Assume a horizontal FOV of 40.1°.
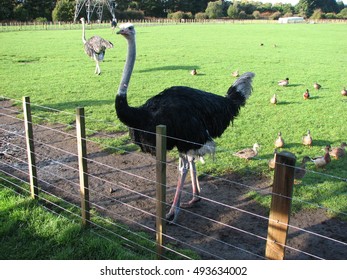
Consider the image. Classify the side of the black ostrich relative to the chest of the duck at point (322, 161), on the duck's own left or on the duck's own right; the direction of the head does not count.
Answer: on the duck's own right

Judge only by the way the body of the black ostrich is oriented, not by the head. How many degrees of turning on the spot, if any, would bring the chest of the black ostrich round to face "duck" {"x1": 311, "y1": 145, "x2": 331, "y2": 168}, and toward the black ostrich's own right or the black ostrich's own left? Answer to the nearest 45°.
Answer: approximately 135° to the black ostrich's own right

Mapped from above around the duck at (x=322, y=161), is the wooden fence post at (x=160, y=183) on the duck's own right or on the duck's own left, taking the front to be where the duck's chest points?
on the duck's own right

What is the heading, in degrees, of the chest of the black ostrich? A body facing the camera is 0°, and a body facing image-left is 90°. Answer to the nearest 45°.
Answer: approximately 90°
